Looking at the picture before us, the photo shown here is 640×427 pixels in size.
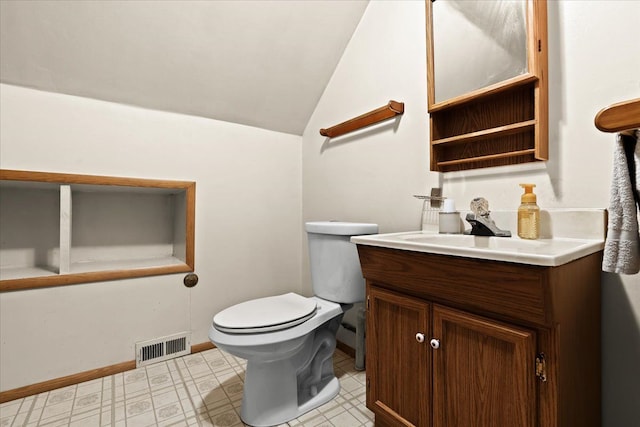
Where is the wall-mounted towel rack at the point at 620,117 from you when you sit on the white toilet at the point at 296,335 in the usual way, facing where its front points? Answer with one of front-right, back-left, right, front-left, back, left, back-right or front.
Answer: left

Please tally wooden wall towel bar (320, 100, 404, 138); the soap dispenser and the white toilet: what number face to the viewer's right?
0

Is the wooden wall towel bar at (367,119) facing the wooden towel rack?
no

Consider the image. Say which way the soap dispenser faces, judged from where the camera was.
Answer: facing the viewer and to the left of the viewer

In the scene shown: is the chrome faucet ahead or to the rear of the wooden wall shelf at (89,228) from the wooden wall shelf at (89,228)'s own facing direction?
ahead

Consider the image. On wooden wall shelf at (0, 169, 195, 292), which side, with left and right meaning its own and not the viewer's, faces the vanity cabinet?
front

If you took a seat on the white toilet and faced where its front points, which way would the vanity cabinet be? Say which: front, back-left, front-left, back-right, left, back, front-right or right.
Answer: left

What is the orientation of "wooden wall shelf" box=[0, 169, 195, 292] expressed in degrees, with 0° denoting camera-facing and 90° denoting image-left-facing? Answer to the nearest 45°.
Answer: approximately 315°

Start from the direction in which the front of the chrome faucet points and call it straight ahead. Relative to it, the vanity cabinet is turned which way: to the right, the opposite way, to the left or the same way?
the same way

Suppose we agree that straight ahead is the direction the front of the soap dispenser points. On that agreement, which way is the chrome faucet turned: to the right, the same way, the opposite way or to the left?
the same way

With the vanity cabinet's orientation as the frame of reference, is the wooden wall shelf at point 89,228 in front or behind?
in front

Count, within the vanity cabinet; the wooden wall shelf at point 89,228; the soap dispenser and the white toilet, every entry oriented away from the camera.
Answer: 0

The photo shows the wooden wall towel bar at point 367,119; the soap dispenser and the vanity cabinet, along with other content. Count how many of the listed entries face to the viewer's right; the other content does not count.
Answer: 0

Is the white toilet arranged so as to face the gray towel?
no

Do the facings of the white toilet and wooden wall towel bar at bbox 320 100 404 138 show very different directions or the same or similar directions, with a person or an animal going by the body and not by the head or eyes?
same or similar directions

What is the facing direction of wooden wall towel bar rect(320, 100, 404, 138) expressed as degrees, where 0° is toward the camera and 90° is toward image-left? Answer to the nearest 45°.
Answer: approximately 45°

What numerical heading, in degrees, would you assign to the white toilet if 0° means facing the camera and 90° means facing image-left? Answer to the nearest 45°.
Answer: approximately 45°

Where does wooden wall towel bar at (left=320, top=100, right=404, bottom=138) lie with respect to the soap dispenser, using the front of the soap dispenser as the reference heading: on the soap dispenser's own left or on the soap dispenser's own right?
on the soap dispenser's own right

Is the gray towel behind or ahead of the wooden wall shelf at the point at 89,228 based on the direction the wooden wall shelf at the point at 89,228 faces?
ahead
